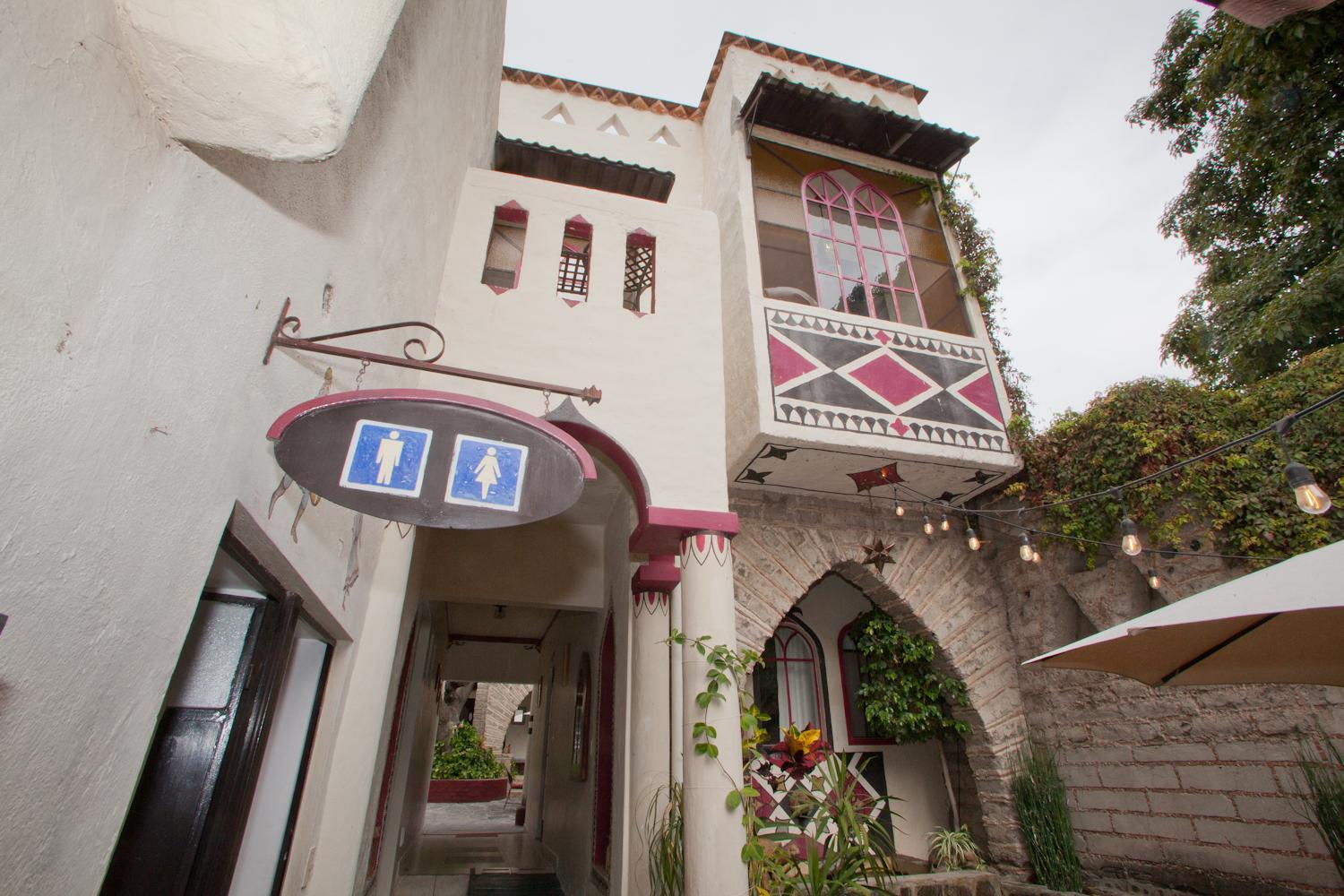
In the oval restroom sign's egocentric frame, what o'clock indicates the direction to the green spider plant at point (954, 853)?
The green spider plant is roughly at 8 o'clock from the oval restroom sign.

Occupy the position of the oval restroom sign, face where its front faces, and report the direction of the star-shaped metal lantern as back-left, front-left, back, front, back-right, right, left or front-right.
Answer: back-left

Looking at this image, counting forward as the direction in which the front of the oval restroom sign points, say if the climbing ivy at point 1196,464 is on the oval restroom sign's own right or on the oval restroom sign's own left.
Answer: on the oval restroom sign's own left

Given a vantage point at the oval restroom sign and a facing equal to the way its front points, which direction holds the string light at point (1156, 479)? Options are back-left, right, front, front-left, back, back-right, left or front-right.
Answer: left

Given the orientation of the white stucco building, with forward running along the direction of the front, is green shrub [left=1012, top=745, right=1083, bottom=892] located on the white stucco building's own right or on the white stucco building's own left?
on the white stucco building's own left

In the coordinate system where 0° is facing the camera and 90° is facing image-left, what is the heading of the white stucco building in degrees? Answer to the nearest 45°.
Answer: approximately 0°

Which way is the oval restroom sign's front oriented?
toward the camera

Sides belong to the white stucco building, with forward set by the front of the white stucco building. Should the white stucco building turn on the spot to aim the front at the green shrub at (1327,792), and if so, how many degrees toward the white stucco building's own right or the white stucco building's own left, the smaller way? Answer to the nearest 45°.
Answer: approximately 90° to the white stucco building's own left

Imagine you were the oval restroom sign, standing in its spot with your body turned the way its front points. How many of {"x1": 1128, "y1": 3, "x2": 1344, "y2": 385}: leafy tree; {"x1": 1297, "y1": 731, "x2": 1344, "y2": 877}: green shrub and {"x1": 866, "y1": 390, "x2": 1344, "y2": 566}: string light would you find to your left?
3

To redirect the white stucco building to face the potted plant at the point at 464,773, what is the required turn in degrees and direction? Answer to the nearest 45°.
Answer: approximately 180°

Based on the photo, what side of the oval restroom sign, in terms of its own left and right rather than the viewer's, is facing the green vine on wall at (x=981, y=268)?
left

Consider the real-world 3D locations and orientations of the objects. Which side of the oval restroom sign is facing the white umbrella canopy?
left

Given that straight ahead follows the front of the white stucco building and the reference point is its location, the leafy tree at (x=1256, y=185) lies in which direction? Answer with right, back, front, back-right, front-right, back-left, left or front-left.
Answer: left
